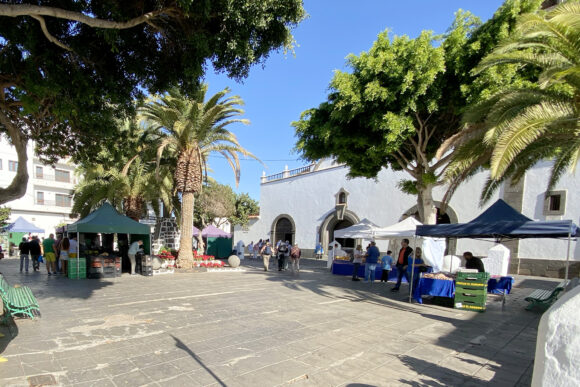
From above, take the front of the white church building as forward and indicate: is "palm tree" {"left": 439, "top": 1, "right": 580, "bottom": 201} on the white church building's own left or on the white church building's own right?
on the white church building's own left

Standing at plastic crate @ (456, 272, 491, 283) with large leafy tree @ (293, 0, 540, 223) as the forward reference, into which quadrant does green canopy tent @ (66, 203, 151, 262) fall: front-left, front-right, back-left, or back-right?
front-left

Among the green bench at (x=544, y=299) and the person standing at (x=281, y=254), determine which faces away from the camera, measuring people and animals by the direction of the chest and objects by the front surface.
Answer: the person standing

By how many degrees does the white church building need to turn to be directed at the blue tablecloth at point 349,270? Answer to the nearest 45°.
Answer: approximately 45° to its left

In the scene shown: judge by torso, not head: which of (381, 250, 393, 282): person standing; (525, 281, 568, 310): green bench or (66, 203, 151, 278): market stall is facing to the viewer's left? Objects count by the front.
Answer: the green bench

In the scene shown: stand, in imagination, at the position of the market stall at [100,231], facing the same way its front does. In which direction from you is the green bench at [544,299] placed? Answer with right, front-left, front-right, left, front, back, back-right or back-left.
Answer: front-left

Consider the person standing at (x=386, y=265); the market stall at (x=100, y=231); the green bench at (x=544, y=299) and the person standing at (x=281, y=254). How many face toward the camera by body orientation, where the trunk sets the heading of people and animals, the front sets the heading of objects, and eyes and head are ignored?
1

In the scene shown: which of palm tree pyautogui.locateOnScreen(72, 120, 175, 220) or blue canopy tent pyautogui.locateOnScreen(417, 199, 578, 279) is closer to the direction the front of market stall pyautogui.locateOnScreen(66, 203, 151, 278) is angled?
the blue canopy tent
